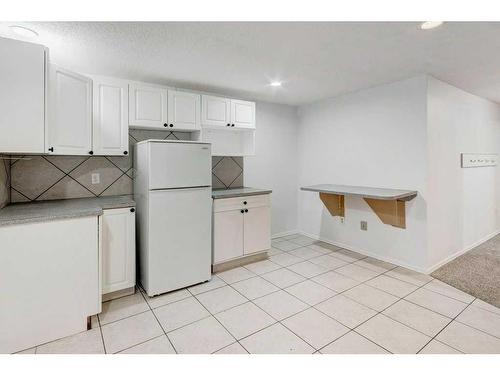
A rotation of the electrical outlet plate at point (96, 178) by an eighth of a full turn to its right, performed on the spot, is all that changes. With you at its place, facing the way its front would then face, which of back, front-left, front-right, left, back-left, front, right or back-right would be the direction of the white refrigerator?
left

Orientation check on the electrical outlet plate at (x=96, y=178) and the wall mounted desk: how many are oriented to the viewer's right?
0

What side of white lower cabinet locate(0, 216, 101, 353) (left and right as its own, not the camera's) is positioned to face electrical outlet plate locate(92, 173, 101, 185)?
left

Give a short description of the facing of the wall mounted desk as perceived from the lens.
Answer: facing the viewer and to the left of the viewer

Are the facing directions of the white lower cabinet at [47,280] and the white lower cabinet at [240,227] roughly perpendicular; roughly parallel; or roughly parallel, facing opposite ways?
roughly perpendicular

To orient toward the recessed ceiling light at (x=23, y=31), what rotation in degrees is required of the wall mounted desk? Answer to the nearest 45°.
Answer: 0° — it already faces it

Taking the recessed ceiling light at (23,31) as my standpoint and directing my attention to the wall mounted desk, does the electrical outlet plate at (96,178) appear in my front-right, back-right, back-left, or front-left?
front-left

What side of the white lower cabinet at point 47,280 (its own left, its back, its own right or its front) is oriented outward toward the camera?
right

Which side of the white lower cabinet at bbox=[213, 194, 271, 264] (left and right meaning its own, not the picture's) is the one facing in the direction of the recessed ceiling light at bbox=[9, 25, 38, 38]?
right

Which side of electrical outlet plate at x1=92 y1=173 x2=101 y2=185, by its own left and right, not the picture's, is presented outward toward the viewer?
front

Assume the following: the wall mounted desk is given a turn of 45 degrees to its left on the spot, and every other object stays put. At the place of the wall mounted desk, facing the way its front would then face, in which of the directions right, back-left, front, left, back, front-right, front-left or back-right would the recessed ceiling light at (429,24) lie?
front

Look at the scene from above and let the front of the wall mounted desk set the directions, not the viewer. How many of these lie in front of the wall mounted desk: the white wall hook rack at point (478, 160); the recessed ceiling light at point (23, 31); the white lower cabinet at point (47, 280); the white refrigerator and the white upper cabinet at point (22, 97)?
4

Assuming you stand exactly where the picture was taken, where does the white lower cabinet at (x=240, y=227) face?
facing the viewer and to the right of the viewer
